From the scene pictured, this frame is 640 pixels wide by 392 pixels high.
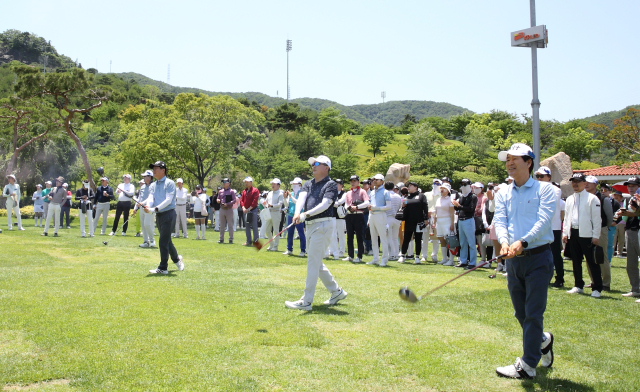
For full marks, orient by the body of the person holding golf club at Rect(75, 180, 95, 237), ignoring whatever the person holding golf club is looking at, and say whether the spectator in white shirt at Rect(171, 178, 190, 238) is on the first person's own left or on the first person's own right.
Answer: on the first person's own left

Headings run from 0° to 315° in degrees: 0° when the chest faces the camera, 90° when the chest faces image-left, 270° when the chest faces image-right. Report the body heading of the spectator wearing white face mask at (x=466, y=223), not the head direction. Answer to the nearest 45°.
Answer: approximately 45°

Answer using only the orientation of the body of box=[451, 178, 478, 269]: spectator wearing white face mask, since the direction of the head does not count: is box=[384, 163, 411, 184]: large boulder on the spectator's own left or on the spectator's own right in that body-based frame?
on the spectator's own right

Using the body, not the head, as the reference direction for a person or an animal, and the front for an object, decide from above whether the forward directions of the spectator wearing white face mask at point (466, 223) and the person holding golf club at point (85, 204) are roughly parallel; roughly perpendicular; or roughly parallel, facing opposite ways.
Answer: roughly perpendicular

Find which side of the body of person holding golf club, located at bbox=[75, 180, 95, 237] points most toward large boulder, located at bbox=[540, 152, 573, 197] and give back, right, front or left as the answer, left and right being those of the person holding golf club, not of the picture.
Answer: left

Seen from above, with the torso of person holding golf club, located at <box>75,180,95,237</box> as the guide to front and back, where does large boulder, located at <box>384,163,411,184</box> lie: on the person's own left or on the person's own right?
on the person's own left

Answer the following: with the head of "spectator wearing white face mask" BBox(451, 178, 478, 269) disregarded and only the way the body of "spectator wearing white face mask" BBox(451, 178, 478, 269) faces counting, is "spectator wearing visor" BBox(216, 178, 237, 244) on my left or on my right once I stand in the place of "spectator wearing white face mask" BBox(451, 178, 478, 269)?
on my right
